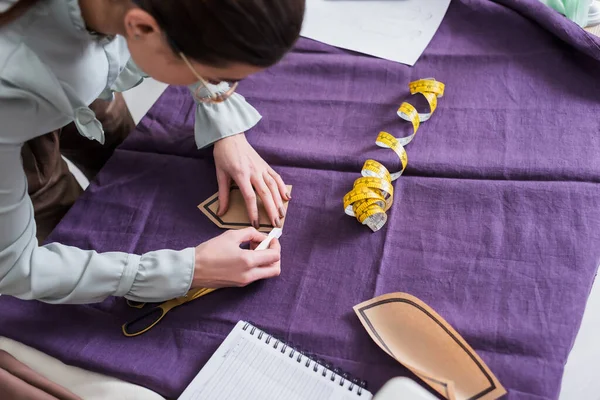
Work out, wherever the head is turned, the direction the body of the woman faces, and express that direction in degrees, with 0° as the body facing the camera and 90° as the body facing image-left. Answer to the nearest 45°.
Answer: approximately 270°
